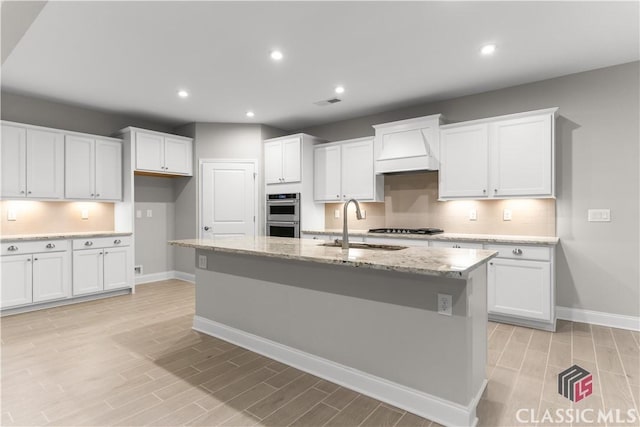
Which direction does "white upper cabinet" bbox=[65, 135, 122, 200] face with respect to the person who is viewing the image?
facing the viewer and to the right of the viewer

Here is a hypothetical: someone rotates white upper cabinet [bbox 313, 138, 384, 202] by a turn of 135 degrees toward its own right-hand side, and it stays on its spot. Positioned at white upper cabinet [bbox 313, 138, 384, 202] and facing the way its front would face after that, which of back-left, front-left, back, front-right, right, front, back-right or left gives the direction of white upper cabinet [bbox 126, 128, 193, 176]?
left

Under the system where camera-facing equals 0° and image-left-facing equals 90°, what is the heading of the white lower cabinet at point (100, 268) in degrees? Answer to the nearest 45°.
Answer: approximately 315°

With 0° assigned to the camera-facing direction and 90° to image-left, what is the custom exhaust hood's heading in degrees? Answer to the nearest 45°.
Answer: approximately 45°

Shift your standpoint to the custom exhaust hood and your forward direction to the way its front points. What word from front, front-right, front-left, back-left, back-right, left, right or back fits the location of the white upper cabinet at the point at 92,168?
front-right

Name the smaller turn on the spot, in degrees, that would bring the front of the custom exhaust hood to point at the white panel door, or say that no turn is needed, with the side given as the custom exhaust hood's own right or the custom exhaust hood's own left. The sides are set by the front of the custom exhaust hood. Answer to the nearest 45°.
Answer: approximately 45° to the custom exhaust hood's own right

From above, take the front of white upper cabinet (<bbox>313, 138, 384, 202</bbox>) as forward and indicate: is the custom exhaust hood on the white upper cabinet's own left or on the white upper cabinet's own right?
on the white upper cabinet's own left

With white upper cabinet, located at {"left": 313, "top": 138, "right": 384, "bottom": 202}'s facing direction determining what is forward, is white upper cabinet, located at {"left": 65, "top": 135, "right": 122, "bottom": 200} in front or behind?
in front

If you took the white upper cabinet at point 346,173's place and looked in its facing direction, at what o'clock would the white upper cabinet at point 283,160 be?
the white upper cabinet at point 283,160 is roughly at 2 o'clock from the white upper cabinet at point 346,173.

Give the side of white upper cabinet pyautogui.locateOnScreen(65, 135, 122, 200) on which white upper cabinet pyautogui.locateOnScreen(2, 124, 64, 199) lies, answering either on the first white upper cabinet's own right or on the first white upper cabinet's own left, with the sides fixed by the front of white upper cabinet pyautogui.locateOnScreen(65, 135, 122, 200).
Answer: on the first white upper cabinet's own right

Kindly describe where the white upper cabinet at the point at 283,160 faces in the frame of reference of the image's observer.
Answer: facing the viewer and to the left of the viewer

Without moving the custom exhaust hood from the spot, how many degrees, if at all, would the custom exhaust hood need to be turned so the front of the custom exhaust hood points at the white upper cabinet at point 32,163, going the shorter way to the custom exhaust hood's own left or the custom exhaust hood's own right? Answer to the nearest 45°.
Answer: approximately 45° to the custom exhaust hood's own right

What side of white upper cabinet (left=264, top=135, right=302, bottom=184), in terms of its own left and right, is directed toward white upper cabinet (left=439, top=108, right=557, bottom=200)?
left

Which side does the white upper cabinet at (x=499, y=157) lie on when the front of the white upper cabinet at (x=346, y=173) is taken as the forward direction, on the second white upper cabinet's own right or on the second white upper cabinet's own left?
on the second white upper cabinet's own left
